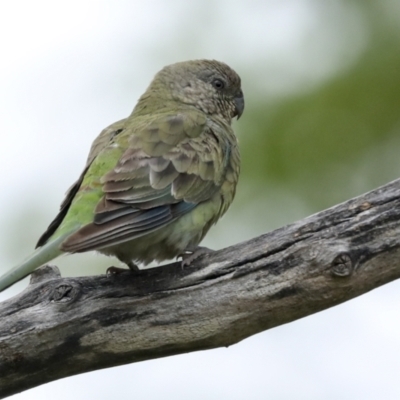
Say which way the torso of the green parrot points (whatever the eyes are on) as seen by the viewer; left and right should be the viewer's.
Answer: facing away from the viewer and to the right of the viewer
